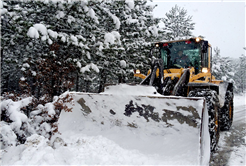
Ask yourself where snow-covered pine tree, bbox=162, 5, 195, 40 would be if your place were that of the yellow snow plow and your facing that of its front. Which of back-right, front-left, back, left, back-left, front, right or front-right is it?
back-right

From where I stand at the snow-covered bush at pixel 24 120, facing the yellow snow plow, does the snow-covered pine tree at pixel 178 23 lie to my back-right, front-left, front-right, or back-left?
front-left

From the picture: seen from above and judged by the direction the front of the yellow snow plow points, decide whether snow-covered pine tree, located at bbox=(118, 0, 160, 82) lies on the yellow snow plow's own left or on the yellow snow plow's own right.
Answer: on the yellow snow plow's own right

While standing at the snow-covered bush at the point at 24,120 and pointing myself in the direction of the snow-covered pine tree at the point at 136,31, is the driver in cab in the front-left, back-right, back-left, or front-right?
front-right

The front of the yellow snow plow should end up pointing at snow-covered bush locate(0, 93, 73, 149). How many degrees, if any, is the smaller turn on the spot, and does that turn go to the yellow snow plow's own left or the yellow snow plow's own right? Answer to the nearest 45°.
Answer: approximately 45° to the yellow snow plow's own right

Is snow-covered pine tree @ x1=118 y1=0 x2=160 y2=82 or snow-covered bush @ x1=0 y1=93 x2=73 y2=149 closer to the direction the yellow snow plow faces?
the snow-covered bush

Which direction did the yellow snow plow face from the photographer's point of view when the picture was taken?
facing the viewer and to the left of the viewer
